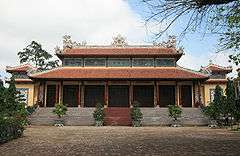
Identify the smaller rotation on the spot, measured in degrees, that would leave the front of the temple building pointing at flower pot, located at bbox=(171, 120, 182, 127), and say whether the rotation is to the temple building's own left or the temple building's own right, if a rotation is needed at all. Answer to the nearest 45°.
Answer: approximately 45° to the temple building's own left

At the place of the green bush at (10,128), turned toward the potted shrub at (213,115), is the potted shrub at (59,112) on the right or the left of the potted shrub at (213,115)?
left

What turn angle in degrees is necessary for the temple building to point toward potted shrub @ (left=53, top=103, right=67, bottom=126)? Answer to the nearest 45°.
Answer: approximately 45° to its right

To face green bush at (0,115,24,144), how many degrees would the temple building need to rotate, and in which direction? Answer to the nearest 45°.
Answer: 0° — it already faces it

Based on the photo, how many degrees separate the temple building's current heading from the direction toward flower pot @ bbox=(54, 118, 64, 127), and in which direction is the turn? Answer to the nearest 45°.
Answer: approximately 45° to its right

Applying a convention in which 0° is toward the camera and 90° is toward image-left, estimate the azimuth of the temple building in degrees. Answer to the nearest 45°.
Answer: approximately 0°
